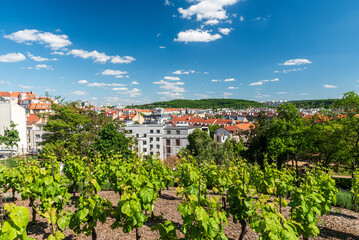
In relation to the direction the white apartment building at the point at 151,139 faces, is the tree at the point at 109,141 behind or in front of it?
in front

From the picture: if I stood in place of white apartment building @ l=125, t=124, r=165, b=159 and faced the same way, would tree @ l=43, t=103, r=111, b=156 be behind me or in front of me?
in front

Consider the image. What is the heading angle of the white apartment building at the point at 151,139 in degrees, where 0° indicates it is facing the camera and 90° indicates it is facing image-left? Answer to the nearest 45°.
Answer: approximately 0°
